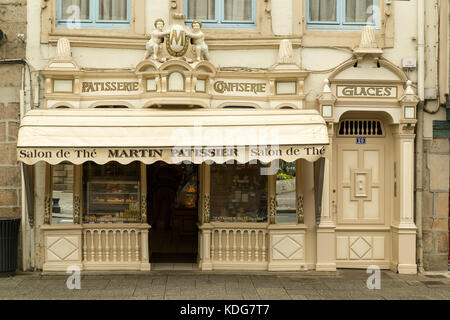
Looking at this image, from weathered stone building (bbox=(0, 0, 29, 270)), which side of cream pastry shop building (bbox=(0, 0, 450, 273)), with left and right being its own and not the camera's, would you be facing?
right

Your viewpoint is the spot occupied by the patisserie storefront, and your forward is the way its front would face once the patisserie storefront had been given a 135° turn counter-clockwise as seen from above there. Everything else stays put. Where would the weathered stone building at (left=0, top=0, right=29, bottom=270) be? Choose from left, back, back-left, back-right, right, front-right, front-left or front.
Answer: back-left

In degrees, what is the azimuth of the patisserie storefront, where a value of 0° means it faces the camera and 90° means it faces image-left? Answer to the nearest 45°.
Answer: approximately 0°
